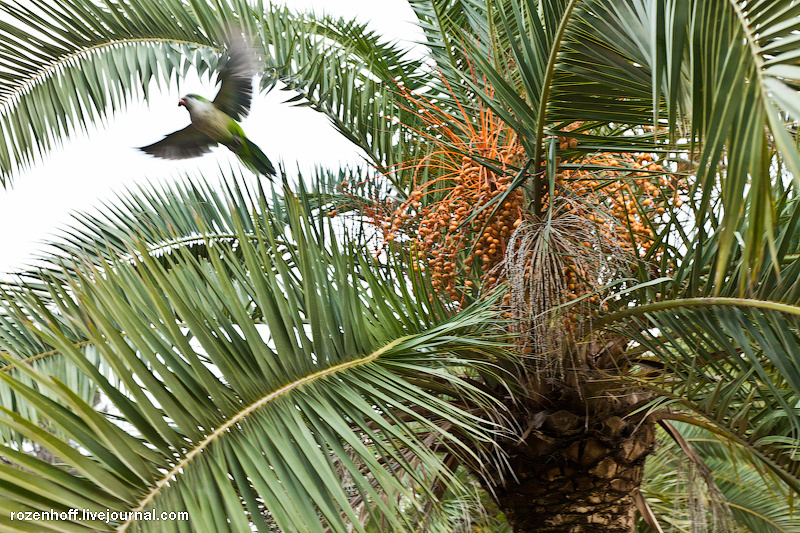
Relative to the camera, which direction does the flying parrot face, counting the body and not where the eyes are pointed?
to the viewer's left
